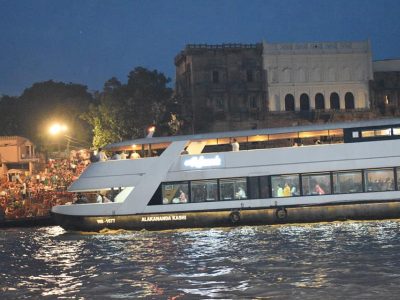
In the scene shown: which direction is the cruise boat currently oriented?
to the viewer's left
